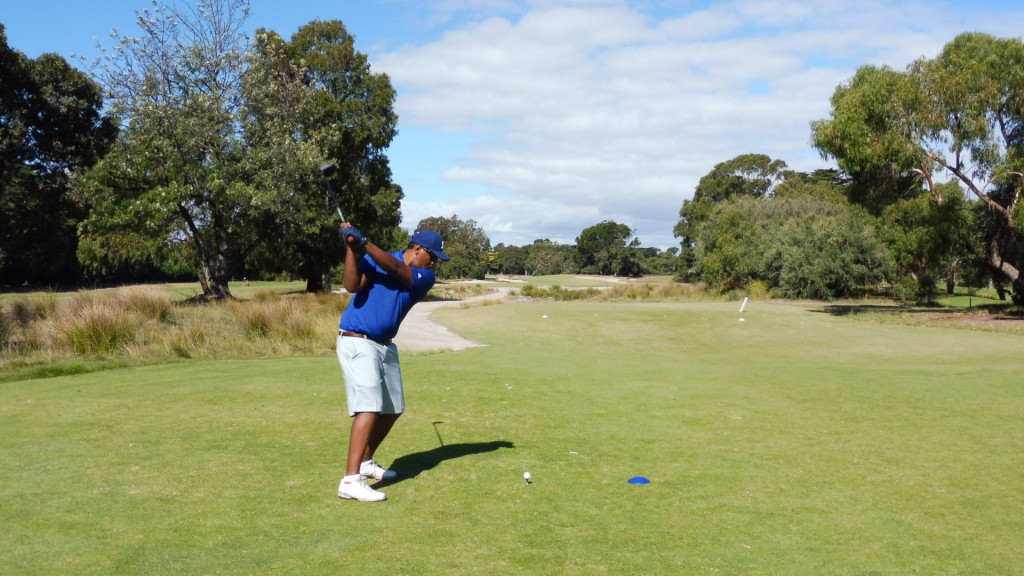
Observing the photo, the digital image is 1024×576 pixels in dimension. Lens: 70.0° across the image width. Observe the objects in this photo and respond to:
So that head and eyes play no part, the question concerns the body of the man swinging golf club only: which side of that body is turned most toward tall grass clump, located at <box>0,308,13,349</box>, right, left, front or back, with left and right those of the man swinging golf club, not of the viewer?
back

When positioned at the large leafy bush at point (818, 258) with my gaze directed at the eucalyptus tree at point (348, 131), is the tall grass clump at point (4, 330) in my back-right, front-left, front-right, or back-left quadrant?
front-left

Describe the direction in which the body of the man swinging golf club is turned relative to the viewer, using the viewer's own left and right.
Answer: facing the viewer and to the right of the viewer

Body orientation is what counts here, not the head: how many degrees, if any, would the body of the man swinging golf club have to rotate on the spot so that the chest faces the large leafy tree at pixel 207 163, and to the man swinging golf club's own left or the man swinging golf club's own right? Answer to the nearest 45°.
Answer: approximately 135° to the man swinging golf club's own left

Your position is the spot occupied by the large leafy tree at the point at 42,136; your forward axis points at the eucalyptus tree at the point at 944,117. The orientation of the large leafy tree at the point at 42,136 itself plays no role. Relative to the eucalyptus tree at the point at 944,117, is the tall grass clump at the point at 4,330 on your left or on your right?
right

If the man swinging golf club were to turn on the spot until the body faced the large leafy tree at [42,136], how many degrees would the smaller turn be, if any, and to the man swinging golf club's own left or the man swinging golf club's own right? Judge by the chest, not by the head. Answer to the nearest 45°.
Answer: approximately 180°

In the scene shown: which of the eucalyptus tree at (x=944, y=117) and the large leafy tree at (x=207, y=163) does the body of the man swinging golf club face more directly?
the eucalyptus tree

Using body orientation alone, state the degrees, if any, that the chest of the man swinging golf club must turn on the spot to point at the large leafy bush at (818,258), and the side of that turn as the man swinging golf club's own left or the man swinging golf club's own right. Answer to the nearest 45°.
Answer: approximately 90° to the man swinging golf club's own left

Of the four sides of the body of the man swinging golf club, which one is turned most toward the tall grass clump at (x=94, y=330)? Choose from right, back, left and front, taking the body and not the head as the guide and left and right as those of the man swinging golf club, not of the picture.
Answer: back

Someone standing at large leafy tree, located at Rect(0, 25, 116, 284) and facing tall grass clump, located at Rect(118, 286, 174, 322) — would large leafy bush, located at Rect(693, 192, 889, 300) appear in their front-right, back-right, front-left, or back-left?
front-left

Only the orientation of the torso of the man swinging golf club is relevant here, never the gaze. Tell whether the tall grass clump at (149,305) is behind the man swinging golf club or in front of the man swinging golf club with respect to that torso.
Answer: behind

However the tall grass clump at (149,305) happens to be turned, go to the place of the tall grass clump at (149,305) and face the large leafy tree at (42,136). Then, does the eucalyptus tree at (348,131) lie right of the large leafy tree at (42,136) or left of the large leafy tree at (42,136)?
right

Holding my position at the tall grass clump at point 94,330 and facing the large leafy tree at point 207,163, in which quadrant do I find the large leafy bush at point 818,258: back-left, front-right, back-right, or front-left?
front-right

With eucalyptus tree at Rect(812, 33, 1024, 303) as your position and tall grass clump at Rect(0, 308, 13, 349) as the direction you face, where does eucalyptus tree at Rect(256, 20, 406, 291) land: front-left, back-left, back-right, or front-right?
front-right
